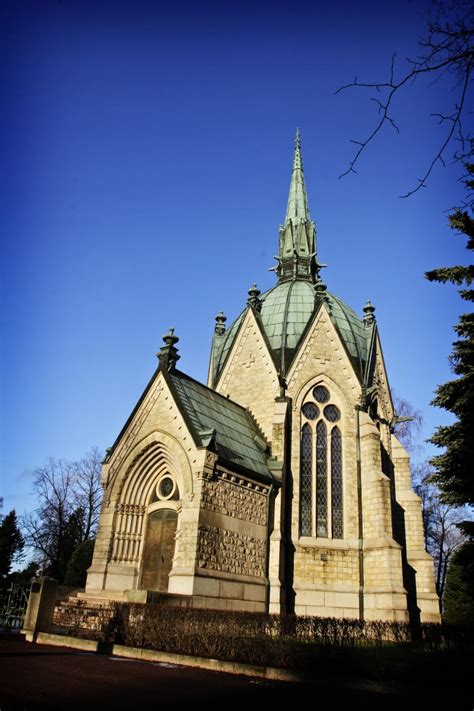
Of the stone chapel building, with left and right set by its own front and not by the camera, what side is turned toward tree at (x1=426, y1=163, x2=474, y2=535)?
left

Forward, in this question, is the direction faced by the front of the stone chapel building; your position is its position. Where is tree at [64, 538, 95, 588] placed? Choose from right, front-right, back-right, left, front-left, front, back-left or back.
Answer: right

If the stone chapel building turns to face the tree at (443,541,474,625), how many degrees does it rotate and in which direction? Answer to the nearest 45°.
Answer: approximately 180°

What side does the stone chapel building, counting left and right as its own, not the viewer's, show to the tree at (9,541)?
right

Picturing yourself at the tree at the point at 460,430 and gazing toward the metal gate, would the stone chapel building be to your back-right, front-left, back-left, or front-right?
front-right

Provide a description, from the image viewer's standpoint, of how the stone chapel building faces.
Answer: facing the viewer and to the left of the viewer

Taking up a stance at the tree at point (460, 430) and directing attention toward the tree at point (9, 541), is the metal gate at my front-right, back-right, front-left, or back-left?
front-left

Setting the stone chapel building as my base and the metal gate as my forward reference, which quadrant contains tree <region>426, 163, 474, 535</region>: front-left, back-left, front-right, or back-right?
back-left

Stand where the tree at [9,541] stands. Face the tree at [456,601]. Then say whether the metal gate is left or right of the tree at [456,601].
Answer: right

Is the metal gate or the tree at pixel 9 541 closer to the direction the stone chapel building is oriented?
the metal gate
